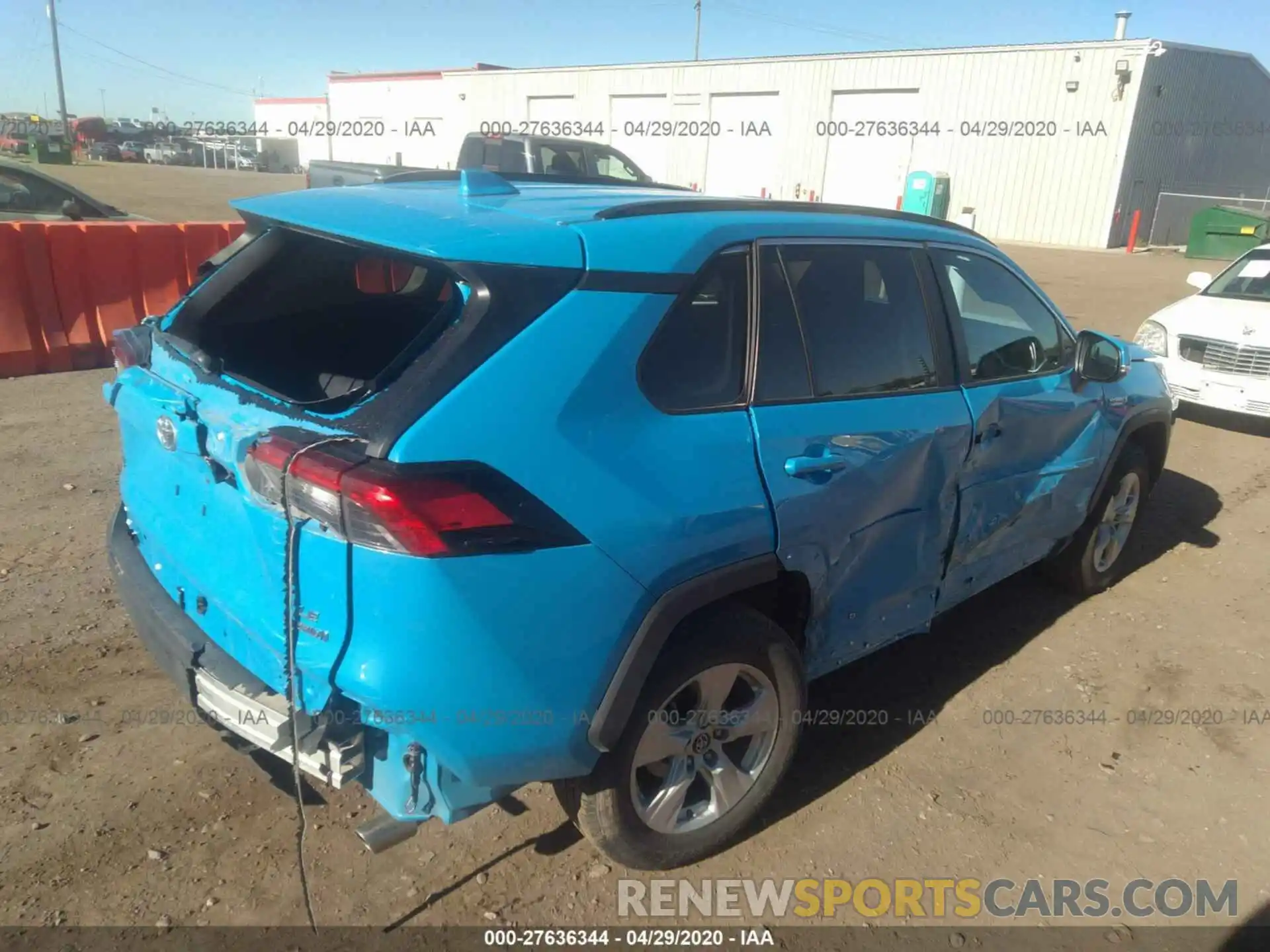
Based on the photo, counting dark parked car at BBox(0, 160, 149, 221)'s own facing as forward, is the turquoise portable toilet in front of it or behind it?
in front

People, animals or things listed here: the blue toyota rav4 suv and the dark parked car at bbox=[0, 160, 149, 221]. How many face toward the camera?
0

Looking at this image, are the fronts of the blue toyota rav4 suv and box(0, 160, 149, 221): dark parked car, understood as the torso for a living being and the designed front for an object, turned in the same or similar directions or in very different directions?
same or similar directions

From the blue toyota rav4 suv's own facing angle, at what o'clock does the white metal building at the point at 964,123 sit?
The white metal building is roughly at 11 o'clock from the blue toyota rav4 suv.

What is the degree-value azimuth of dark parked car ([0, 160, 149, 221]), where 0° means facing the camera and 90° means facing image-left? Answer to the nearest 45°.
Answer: approximately 270°

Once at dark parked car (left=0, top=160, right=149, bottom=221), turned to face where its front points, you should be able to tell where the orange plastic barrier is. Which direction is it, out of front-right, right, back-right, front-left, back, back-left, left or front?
right

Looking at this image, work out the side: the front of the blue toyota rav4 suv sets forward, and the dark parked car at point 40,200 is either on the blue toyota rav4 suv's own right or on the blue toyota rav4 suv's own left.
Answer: on the blue toyota rav4 suv's own left

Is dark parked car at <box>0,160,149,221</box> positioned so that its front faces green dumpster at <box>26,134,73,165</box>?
no

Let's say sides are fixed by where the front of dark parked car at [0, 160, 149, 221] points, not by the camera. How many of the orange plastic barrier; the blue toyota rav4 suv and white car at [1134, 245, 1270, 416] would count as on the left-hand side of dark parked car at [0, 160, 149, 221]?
0

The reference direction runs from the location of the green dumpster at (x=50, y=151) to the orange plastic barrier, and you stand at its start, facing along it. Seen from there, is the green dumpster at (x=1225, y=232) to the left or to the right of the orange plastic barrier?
left

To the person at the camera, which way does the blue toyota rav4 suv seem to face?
facing away from the viewer and to the right of the viewer

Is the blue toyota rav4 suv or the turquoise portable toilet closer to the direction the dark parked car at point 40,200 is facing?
the turquoise portable toilet

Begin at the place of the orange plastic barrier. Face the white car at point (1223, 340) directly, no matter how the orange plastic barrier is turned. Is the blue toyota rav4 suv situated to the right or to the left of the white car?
right

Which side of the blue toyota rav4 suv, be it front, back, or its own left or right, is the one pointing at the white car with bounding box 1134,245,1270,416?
front

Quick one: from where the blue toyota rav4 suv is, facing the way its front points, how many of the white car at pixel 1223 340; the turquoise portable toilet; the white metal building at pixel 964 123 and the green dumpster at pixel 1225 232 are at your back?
0

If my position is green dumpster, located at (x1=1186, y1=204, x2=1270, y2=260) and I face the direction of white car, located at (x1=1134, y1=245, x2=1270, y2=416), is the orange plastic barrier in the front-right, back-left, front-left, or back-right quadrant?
front-right

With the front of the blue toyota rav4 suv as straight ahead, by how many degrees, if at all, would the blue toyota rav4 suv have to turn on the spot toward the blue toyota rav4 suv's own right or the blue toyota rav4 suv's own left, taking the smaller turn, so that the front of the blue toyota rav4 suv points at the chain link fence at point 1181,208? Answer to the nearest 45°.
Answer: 0° — it already faces it
